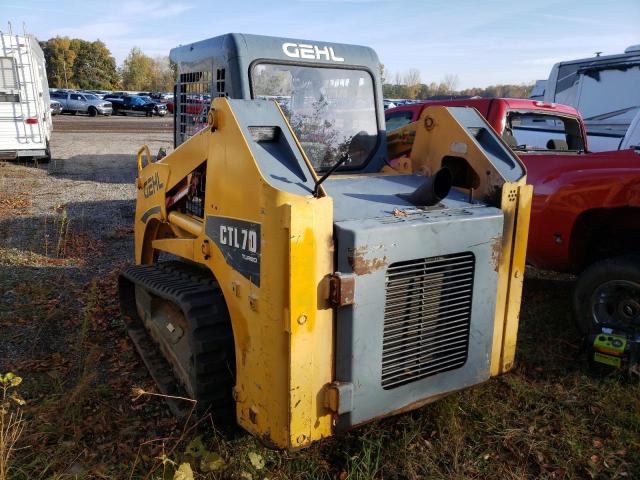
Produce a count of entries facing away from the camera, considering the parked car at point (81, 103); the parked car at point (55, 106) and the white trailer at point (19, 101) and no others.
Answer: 1

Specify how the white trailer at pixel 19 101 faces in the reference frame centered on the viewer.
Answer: facing away from the viewer

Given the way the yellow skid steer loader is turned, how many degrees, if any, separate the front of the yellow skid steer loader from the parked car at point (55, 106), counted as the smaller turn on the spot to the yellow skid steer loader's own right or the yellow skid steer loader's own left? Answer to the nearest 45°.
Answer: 0° — it already faces it

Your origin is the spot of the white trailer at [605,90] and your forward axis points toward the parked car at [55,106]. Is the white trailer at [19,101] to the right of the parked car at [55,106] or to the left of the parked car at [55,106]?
left

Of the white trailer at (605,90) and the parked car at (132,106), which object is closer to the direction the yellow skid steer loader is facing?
the parked car

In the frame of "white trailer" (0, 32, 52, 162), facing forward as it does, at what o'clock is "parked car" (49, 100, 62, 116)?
The parked car is roughly at 12 o'clock from the white trailer.

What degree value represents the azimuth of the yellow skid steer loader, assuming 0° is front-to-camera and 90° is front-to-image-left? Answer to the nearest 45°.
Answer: approximately 135°
